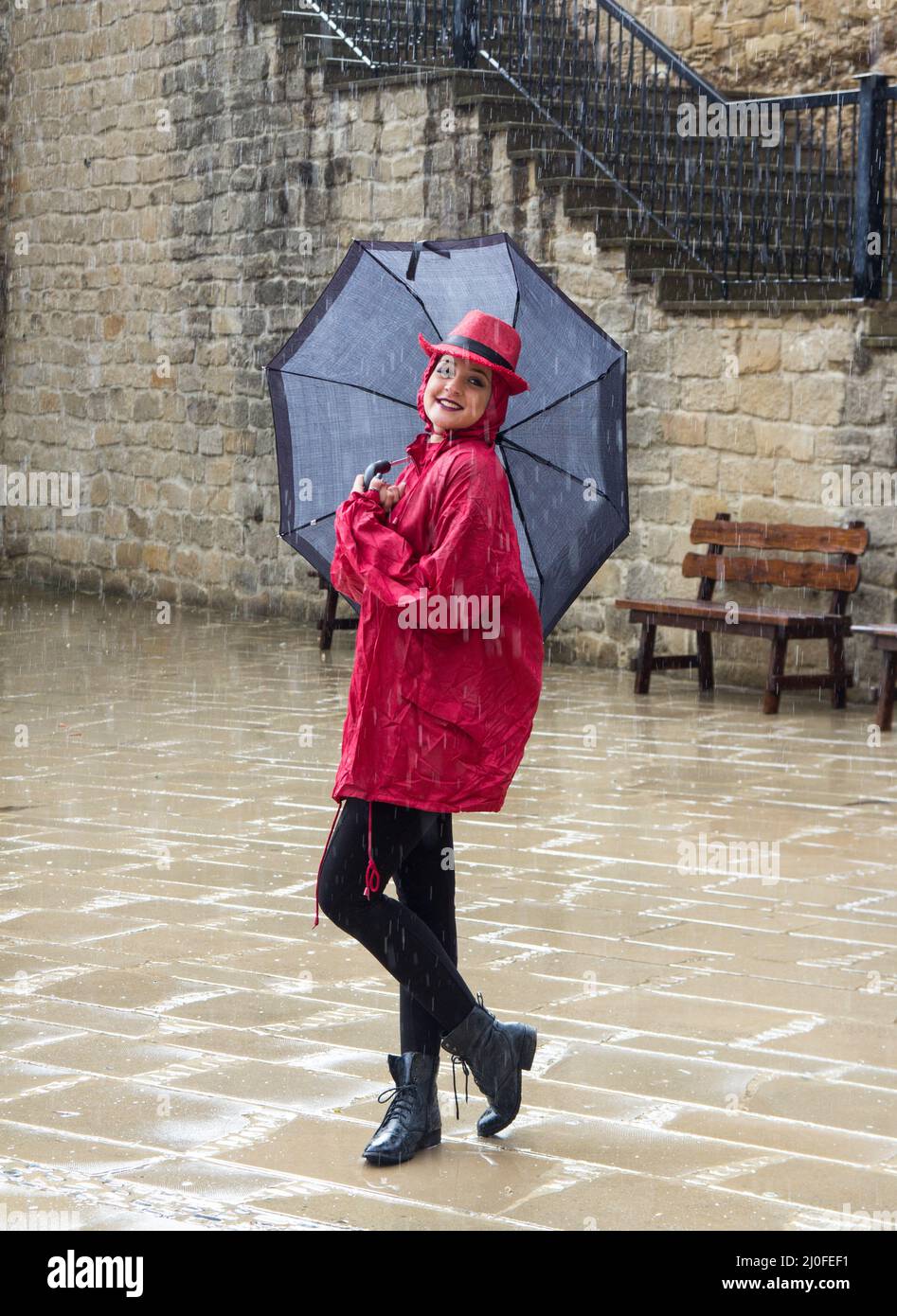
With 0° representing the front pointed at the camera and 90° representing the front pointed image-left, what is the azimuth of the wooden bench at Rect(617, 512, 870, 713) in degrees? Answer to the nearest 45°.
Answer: approximately 45°

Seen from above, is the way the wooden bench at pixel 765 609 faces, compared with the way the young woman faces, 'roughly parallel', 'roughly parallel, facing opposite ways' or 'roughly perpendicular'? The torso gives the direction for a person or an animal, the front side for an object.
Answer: roughly parallel

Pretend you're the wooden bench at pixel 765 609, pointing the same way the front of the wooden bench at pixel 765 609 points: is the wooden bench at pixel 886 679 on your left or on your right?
on your left

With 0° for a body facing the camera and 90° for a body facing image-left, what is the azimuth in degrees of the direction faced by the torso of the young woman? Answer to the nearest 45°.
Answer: approximately 45°
